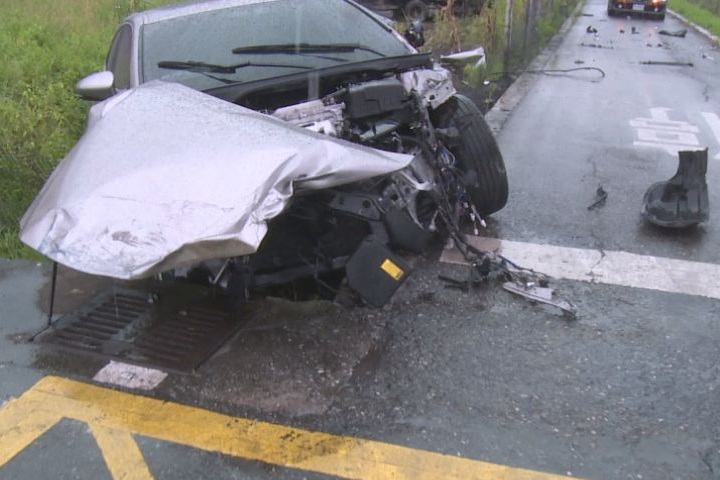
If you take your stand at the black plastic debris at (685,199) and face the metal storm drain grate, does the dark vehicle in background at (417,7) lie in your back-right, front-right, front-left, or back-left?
back-right

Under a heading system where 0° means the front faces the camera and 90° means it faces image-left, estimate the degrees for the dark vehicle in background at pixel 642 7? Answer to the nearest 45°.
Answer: approximately 0°

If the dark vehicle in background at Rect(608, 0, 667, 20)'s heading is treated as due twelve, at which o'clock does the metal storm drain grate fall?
The metal storm drain grate is roughly at 12 o'clock from the dark vehicle in background.
